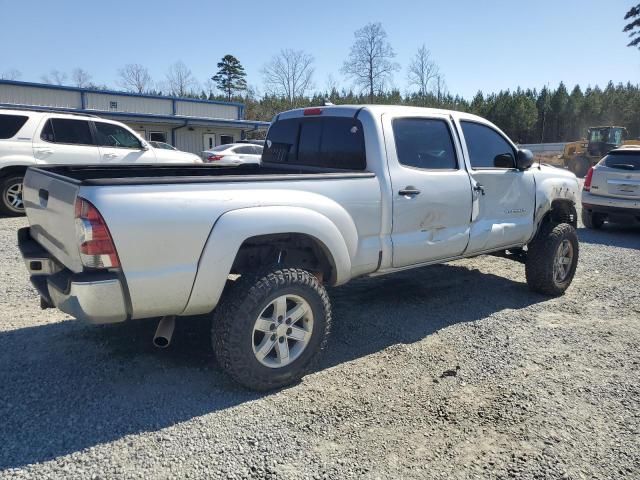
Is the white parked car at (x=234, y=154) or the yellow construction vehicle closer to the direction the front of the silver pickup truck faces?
the yellow construction vehicle

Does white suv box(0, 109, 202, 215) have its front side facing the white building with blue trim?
no

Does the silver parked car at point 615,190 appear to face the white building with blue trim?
no

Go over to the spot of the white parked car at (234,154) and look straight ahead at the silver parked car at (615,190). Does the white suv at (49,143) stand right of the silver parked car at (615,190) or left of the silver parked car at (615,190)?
right

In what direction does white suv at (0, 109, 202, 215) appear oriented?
to the viewer's right

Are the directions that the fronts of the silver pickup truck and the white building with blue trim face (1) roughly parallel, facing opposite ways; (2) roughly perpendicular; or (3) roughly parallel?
roughly perpendicular

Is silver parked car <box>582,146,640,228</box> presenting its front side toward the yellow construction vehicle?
yes

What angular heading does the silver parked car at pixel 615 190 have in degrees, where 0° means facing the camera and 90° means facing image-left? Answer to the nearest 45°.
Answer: approximately 180°

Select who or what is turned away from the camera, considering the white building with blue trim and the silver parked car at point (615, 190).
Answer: the silver parked car

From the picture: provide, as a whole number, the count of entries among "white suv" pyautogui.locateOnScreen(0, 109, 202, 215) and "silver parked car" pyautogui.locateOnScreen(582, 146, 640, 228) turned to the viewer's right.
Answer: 1

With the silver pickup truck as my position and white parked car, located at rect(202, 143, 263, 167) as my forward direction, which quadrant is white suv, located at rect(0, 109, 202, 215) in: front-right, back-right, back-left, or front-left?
front-left

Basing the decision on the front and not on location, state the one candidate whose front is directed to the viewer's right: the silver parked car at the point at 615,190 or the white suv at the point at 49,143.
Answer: the white suv

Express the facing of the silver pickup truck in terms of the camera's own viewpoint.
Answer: facing away from the viewer and to the right of the viewer

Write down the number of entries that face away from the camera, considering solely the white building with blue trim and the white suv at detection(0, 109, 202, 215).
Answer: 0
